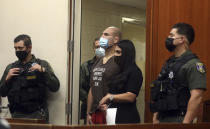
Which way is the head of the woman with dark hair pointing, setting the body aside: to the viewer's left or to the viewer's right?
to the viewer's left

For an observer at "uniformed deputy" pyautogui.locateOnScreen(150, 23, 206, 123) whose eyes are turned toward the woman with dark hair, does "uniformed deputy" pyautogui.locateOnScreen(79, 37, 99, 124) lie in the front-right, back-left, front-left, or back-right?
front-right

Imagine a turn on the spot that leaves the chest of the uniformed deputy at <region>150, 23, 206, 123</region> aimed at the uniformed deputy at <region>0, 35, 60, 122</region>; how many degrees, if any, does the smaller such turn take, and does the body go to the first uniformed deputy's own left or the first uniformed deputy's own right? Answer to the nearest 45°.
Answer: approximately 90° to the first uniformed deputy's own right

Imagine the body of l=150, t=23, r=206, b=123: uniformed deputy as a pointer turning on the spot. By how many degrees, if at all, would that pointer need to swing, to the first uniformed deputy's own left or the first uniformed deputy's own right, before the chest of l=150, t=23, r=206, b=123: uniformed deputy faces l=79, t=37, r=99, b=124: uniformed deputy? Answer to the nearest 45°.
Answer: approximately 90° to the first uniformed deputy's own right

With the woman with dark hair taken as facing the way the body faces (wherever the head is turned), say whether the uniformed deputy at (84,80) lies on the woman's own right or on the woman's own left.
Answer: on the woman's own right

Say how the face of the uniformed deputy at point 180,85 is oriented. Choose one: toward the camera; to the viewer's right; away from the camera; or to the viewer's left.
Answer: to the viewer's left

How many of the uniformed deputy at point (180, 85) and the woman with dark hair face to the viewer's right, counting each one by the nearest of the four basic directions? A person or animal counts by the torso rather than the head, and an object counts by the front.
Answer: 0

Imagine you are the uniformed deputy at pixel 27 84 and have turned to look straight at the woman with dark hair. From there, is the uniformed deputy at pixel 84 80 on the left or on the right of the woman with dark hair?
left

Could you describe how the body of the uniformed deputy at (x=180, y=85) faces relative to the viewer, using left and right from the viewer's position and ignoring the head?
facing the viewer and to the left of the viewer

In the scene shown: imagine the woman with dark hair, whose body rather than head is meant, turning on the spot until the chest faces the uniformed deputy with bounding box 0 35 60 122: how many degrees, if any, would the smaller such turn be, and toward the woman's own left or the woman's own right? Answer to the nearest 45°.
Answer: approximately 45° to the woman's own right
